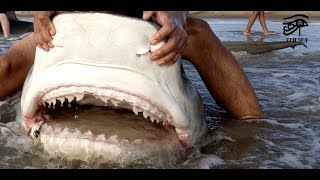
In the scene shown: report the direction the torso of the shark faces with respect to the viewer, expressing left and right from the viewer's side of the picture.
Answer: facing the viewer
